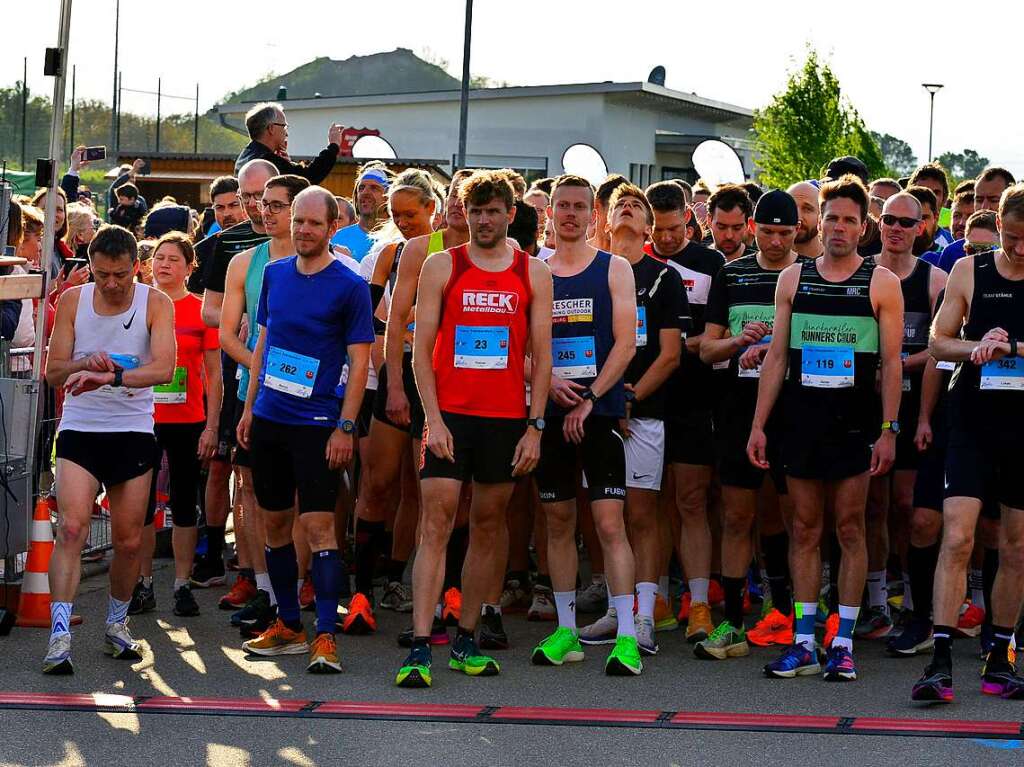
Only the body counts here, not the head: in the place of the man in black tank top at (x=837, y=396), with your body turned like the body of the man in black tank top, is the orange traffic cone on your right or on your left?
on your right

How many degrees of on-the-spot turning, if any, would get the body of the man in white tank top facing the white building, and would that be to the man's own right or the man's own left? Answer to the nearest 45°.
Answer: approximately 180°

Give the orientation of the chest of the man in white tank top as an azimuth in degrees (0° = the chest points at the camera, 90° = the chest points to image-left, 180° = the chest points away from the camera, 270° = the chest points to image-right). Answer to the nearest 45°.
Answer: approximately 0°

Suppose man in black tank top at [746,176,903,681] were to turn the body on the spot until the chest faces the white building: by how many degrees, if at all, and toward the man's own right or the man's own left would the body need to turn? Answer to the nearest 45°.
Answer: approximately 180°

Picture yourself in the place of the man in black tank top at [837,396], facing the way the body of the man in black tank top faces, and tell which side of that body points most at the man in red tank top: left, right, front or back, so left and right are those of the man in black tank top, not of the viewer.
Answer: right

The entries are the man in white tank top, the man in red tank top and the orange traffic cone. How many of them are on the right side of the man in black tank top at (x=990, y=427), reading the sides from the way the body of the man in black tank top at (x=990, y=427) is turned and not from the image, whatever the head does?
3

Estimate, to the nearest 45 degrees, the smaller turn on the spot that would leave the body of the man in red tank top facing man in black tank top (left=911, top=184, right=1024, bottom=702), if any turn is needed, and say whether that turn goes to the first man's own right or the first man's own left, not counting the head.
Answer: approximately 90° to the first man's own left

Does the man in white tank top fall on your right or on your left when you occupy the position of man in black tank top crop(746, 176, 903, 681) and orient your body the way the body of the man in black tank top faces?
on your right

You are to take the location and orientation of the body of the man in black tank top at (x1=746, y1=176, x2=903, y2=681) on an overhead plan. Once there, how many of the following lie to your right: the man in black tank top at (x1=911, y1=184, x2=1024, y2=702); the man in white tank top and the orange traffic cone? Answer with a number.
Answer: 2
